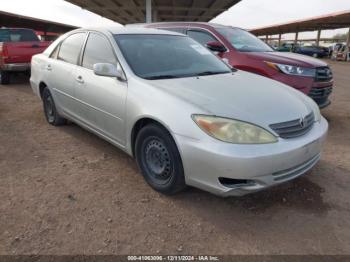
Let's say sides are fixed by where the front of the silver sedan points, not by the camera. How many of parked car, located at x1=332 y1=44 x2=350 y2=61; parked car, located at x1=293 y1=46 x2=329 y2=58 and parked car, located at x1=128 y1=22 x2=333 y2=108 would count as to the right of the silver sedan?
0

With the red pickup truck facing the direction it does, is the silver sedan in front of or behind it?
behind

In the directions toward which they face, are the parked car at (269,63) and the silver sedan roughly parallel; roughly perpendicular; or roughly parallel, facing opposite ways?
roughly parallel

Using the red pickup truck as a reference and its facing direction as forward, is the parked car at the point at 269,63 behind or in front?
behind

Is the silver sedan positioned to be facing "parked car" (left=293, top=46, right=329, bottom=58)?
no

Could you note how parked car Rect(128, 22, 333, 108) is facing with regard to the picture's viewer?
facing the viewer and to the right of the viewer

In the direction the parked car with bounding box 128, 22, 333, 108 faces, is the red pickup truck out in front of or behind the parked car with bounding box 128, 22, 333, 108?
behind

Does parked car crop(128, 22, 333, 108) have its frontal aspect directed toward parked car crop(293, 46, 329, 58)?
no

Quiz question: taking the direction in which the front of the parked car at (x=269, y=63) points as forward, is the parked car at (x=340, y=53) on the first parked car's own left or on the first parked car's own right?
on the first parked car's own left

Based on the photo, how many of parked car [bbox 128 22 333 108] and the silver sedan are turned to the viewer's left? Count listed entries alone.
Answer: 0

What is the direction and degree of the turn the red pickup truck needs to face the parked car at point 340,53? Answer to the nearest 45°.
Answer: approximately 90° to its right

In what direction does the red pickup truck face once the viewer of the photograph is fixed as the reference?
facing away from the viewer and to the left of the viewer
